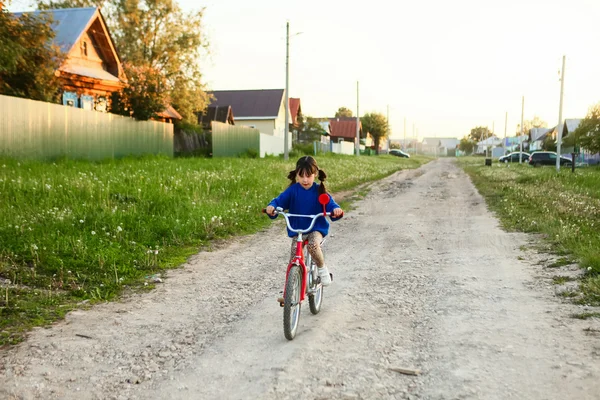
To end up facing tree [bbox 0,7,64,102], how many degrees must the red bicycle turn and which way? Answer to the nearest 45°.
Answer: approximately 135° to its right

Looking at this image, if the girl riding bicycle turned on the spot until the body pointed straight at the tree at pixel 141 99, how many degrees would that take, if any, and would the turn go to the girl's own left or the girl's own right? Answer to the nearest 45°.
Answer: approximately 180°

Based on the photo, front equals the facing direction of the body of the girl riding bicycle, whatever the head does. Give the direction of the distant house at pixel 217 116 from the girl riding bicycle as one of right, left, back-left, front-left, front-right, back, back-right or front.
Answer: back

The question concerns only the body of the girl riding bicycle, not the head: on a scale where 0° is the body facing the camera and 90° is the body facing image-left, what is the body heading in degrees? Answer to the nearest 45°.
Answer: approximately 0°

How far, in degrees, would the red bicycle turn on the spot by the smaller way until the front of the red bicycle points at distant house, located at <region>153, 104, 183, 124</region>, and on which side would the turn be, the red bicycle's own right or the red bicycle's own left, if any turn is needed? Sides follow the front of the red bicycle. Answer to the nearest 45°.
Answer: approximately 180°
